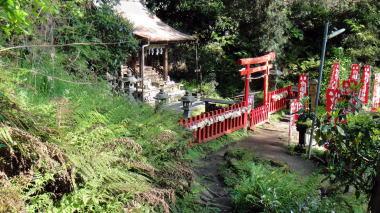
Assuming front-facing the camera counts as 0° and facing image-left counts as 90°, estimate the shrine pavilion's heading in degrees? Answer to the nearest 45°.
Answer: approximately 315°

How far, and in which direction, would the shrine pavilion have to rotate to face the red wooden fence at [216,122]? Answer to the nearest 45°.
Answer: approximately 45° to its right

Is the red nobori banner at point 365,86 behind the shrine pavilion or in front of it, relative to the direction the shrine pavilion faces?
in front

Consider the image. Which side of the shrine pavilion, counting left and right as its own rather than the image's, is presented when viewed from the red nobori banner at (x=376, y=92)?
front

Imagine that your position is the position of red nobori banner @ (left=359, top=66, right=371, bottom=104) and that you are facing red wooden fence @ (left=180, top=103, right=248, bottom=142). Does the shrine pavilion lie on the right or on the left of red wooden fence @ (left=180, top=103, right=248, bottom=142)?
right

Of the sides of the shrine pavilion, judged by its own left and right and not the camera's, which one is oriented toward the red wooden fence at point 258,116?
front

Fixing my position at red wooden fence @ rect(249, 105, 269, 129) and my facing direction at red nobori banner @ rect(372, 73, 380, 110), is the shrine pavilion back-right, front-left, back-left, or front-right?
back-left

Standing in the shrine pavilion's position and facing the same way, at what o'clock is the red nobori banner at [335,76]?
The red nobori banner is roughly at 12 o'clock from the shrine pavilion.
